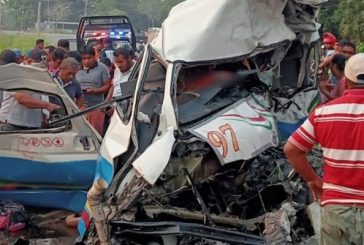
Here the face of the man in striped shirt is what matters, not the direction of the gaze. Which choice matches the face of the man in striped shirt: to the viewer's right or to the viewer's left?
to the viewer's left

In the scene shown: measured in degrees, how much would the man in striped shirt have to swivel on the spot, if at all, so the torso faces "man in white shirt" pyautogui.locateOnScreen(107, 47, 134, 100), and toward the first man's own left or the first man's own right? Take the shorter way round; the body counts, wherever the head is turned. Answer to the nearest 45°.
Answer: approximately 45° to the first man's own left

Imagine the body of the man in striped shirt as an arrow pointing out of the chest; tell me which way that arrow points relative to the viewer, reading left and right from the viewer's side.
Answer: facing away from the viewer

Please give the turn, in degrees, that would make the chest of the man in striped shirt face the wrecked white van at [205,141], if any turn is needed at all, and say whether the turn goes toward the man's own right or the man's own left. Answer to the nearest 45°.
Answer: approximately 45° to the man's own left
